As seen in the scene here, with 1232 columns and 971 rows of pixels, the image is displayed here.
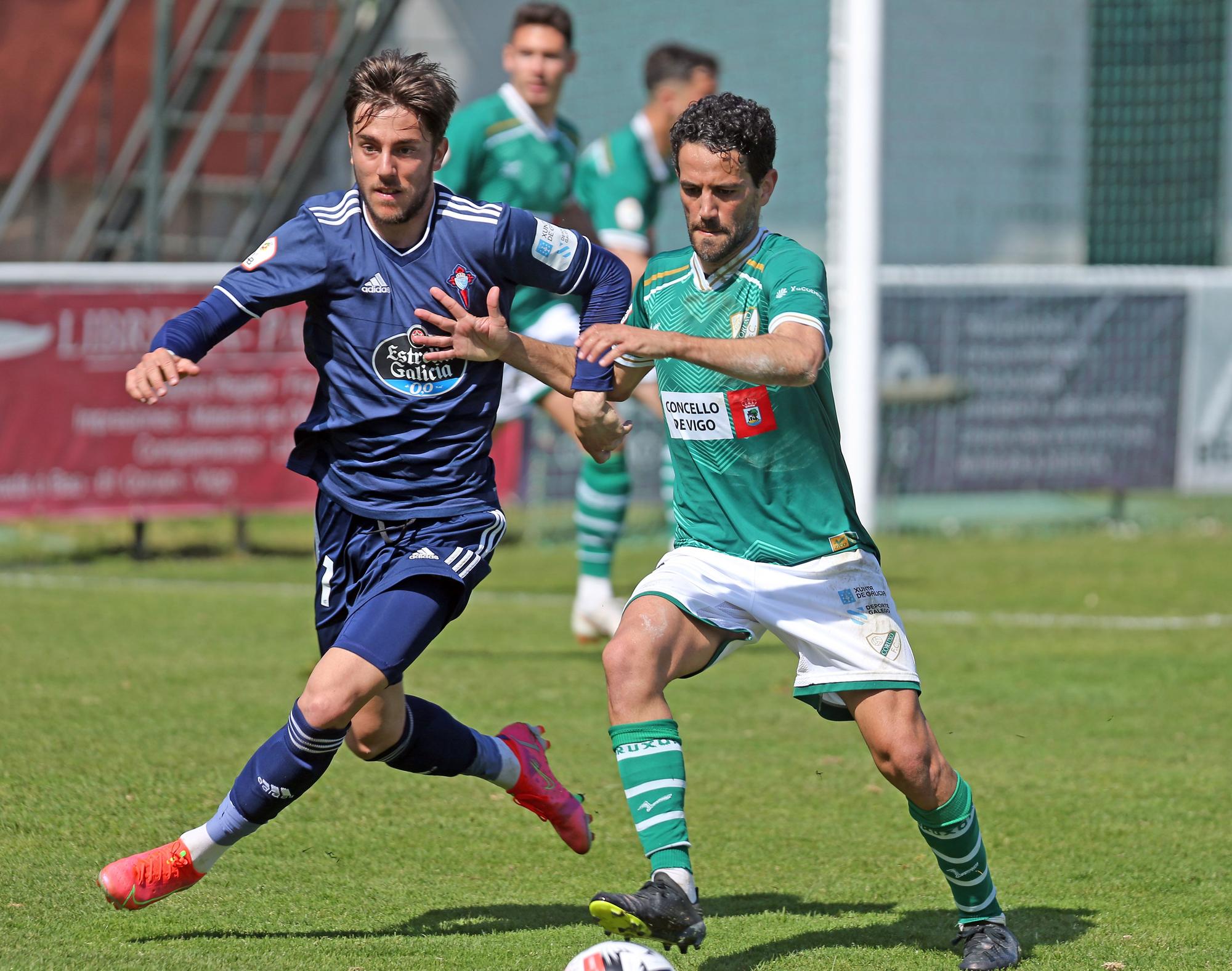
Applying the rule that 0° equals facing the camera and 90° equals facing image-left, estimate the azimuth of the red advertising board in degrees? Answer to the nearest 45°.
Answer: approximately 0°

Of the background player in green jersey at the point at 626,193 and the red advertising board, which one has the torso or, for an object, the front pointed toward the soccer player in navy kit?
the red advertising board

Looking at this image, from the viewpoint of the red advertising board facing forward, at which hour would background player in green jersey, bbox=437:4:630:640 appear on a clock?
The background player in green jersey is roughly at 11 o'clock from the red advertising board.

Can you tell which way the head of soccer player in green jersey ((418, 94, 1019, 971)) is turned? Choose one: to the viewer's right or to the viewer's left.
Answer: to the viewer's left

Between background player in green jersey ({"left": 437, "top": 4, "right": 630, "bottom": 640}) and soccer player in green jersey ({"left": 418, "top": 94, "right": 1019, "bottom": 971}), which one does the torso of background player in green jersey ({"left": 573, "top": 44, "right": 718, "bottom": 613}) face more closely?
the soccer player in green jersey

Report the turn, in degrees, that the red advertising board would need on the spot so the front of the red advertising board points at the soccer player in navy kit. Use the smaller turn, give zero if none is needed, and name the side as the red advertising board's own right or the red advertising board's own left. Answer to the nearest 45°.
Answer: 0° — it already faces them
